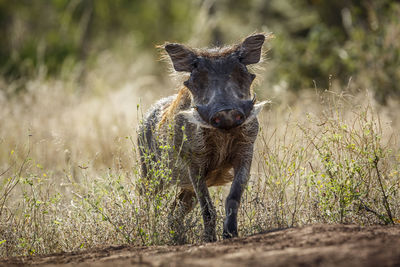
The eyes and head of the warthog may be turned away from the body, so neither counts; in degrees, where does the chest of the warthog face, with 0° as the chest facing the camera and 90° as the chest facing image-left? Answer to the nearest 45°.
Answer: approximately 315°
